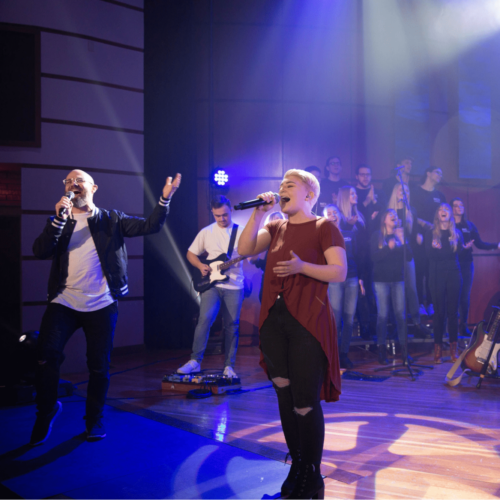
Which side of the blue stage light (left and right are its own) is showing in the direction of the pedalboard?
front

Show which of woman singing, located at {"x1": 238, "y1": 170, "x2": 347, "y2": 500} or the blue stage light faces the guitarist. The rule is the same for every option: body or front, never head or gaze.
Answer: the blue stage light

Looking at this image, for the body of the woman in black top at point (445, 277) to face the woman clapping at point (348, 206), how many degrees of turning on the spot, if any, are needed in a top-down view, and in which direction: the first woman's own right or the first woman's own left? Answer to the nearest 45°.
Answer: approximately 90° to the first woman's own right

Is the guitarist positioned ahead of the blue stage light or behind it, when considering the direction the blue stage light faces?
ahead

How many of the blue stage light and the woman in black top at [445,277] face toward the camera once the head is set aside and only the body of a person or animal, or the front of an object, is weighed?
2

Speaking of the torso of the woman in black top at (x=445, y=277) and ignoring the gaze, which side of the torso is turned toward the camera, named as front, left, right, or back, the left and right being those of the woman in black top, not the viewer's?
front

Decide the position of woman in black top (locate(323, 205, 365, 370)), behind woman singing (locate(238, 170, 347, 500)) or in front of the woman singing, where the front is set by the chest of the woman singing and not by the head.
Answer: behind

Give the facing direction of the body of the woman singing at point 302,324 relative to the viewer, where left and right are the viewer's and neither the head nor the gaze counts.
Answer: facing the viewer and to the left of the viewer

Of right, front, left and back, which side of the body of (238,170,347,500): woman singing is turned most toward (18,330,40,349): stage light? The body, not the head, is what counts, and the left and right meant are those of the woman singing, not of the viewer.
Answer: right

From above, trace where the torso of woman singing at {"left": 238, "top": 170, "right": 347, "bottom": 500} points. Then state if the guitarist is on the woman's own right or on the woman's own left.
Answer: on the woman's own right

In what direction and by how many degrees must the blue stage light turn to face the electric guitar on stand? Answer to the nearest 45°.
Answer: approximately 45° to its left

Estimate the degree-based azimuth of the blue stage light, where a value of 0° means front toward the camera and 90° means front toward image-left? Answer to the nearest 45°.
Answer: approximately 0°

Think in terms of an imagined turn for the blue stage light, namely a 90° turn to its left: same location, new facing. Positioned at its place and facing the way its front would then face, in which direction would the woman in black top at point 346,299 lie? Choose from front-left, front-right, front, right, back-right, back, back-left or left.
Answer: front-right
